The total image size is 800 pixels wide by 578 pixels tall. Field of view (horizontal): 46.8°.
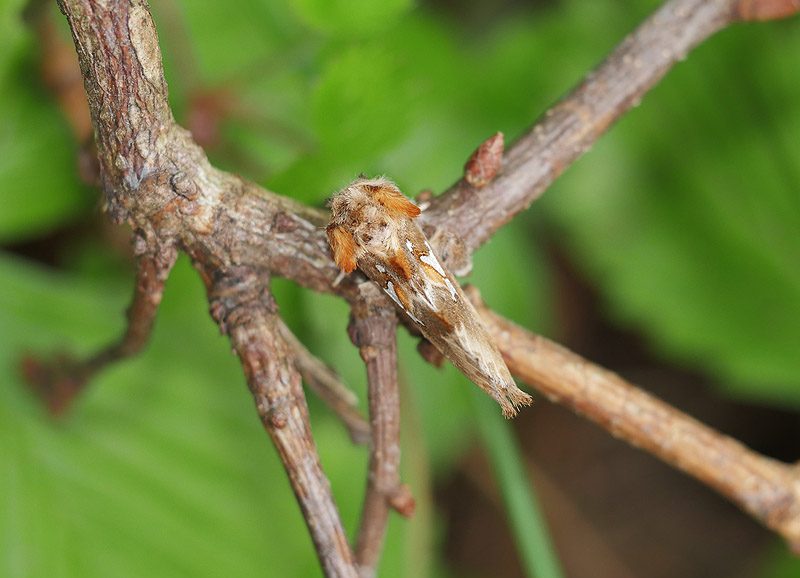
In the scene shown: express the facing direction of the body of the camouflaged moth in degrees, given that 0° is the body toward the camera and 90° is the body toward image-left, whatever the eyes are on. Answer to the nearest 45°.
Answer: approximately 135°

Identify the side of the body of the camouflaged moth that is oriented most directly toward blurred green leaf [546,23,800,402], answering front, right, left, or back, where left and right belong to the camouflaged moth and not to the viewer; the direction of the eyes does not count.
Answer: right
